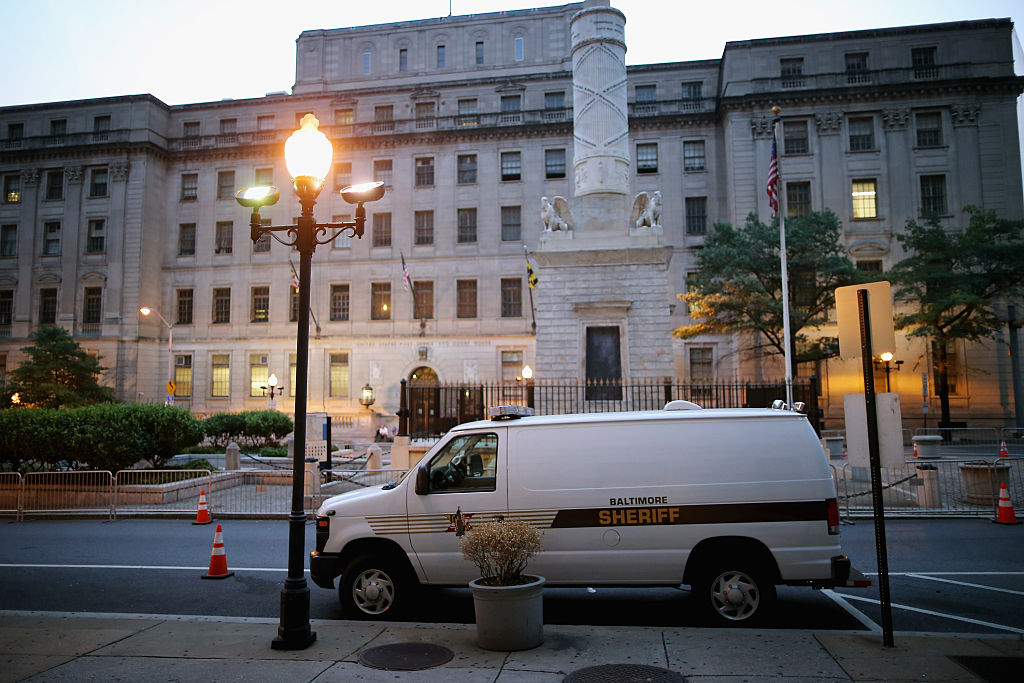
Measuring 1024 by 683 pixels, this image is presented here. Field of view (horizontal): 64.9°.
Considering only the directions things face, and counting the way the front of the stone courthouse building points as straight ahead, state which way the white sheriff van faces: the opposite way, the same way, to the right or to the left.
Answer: to the right

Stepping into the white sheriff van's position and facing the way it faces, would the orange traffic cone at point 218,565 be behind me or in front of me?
in front

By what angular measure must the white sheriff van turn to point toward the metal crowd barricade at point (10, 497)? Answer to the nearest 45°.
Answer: approximately 45° to its right

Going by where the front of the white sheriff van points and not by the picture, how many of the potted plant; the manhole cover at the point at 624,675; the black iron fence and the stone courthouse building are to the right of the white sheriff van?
2

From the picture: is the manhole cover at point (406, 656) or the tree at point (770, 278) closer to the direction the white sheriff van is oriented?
the manhole cover

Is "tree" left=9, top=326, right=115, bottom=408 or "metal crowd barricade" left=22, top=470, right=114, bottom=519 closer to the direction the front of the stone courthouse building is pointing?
the metal crowd barricade

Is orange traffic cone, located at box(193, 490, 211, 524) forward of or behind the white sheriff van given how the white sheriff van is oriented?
forward

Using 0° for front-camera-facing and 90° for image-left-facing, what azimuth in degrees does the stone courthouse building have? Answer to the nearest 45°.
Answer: approximately 0°

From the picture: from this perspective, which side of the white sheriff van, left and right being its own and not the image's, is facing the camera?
left

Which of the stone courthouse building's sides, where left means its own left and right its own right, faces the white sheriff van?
front

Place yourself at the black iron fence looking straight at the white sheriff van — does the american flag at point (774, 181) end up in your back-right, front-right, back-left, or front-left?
back-left

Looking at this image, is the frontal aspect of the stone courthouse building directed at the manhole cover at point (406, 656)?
yes

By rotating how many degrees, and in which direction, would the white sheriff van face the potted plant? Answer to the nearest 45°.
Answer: approximately 45° to its left

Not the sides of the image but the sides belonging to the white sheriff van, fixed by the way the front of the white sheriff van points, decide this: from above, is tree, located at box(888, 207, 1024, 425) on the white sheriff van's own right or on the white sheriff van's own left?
on the white sheriff van's own right

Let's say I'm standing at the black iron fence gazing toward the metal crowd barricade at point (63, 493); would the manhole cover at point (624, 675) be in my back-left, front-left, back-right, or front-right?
front-left

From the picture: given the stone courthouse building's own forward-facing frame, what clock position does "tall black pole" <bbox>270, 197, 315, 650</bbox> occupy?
The tall black pole is roughly at 12 o'clock from the stone courthouse building.

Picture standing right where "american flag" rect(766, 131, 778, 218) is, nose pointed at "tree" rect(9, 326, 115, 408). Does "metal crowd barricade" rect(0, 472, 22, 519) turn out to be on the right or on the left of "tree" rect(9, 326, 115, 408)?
left

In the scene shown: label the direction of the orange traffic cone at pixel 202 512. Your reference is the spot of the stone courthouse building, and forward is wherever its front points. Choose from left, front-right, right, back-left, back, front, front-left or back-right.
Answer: front

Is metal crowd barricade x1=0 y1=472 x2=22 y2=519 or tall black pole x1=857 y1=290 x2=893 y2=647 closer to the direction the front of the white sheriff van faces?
the metal crowd barricade

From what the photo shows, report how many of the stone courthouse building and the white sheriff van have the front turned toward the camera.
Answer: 1
